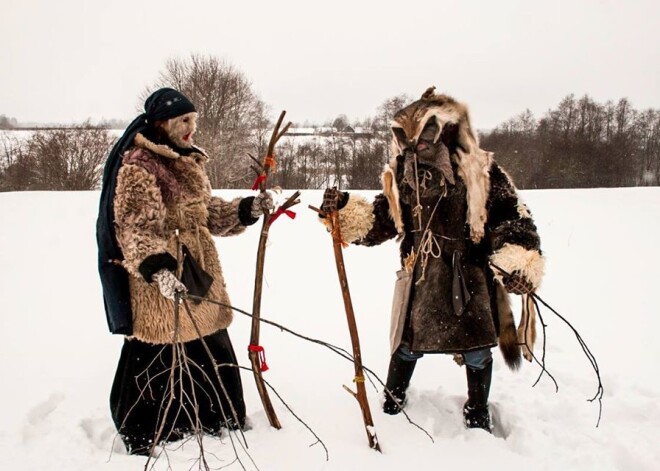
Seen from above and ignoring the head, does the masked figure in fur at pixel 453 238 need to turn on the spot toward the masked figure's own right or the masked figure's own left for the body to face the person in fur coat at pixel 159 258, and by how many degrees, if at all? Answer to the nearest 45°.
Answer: approximately 45° to the masked figure's own right

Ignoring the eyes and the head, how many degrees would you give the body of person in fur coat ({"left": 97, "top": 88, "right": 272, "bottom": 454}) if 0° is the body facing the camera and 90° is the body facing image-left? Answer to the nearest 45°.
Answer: approximately 315°

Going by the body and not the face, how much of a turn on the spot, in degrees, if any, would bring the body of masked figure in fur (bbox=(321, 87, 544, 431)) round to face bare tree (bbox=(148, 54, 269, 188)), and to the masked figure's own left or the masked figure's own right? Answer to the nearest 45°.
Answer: approximately 90° to the masked figure's own right

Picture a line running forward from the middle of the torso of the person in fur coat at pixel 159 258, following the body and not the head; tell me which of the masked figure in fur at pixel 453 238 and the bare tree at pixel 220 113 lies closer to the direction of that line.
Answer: the masked figure in fur

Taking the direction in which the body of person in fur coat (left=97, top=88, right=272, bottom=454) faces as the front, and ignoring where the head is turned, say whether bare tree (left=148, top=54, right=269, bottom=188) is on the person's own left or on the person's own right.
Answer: on the person's own left

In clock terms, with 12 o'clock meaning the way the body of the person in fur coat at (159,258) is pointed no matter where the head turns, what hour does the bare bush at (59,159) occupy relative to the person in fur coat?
The bare bush is roughly at 7 o'clock from the person in fur coat.

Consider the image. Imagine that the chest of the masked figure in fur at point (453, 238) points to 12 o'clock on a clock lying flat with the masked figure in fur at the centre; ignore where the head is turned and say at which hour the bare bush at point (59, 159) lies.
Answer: The bare bush is roughly at 3 o'clock from the masked figure in fur.
